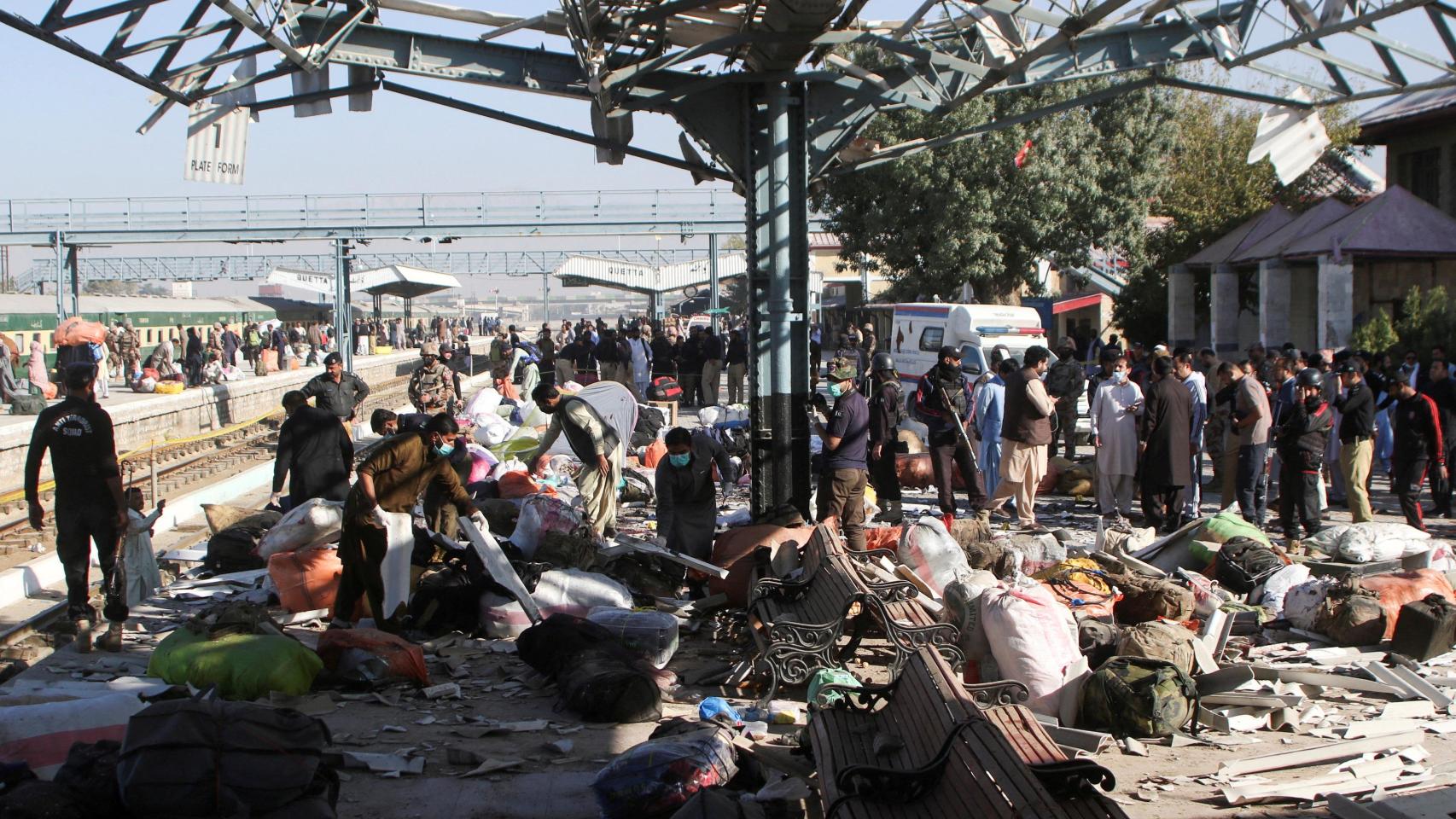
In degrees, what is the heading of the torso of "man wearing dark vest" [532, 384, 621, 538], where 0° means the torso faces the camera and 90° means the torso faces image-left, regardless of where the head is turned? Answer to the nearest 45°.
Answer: approximately 45°

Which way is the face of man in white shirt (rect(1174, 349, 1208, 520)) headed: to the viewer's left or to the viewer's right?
to the viewer's left

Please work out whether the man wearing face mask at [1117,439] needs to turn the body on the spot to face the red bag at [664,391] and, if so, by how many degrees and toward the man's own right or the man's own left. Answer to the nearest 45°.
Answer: approximately 135° to the man's own right

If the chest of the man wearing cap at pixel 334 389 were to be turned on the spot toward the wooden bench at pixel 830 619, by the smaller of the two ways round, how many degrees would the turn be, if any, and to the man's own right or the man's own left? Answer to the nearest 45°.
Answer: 0° — they already face it

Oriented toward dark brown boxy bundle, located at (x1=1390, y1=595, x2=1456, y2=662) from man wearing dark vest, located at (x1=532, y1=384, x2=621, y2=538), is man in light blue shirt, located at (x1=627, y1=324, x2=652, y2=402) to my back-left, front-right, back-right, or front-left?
back-left

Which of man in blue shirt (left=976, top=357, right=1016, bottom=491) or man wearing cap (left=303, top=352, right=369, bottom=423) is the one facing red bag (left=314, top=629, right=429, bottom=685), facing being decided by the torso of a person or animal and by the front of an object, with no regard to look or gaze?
the man wearing cap

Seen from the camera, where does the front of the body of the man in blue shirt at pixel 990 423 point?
to the viewer's right

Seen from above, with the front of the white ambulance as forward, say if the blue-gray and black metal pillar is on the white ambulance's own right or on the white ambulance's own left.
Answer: on the white ambulance's own right

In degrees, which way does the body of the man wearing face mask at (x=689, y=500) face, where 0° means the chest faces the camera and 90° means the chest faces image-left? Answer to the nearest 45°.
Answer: approximately 0°

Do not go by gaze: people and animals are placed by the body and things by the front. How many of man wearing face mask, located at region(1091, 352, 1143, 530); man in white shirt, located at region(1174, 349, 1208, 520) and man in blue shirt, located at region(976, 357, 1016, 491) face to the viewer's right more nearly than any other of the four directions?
1

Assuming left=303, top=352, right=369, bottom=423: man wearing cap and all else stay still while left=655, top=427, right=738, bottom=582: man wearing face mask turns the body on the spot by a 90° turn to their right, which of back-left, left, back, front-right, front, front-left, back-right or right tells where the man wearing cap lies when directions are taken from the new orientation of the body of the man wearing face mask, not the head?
front-right

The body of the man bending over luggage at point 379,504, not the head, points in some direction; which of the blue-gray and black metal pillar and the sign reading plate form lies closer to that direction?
the blue-gray and black metal pillar
